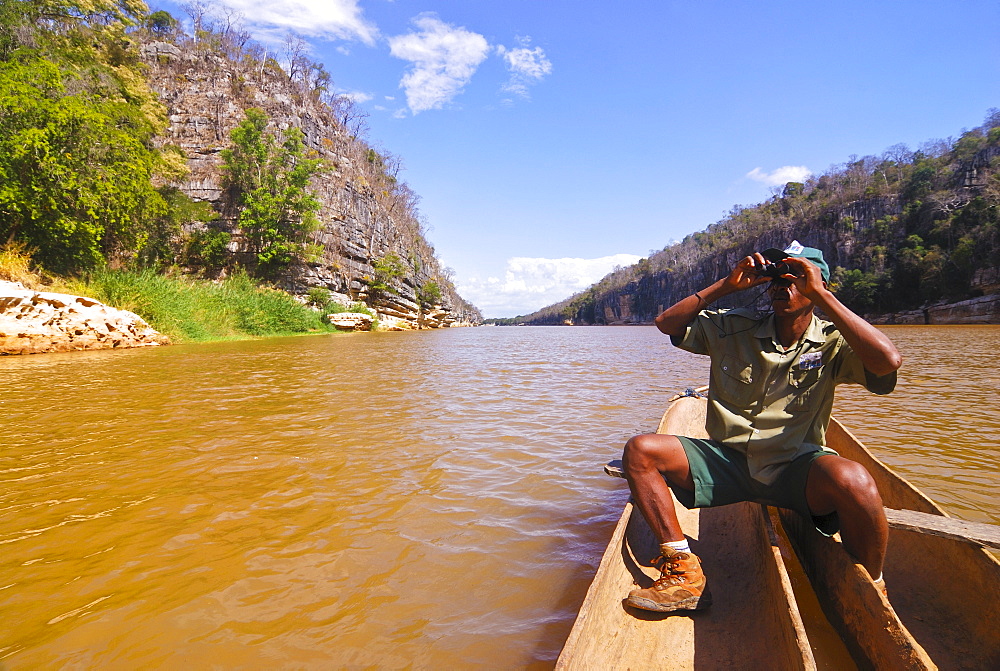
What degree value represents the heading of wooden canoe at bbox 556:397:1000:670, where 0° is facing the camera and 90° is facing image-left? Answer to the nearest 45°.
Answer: approximately 180°

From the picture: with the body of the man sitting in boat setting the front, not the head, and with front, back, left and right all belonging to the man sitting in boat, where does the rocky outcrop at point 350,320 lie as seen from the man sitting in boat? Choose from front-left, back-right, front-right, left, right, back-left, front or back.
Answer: back-right

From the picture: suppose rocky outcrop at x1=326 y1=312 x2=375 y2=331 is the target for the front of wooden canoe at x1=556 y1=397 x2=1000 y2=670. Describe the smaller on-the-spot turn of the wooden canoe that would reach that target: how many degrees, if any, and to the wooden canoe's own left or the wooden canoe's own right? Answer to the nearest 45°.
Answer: approximately 45° to the wooden canoe's own left

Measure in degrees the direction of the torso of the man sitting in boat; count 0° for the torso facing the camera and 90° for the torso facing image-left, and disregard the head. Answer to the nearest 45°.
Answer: approximately 0°

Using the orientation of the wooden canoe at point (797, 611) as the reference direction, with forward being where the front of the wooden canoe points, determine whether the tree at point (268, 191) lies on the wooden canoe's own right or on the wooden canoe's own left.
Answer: on the wooden canoe's own left
